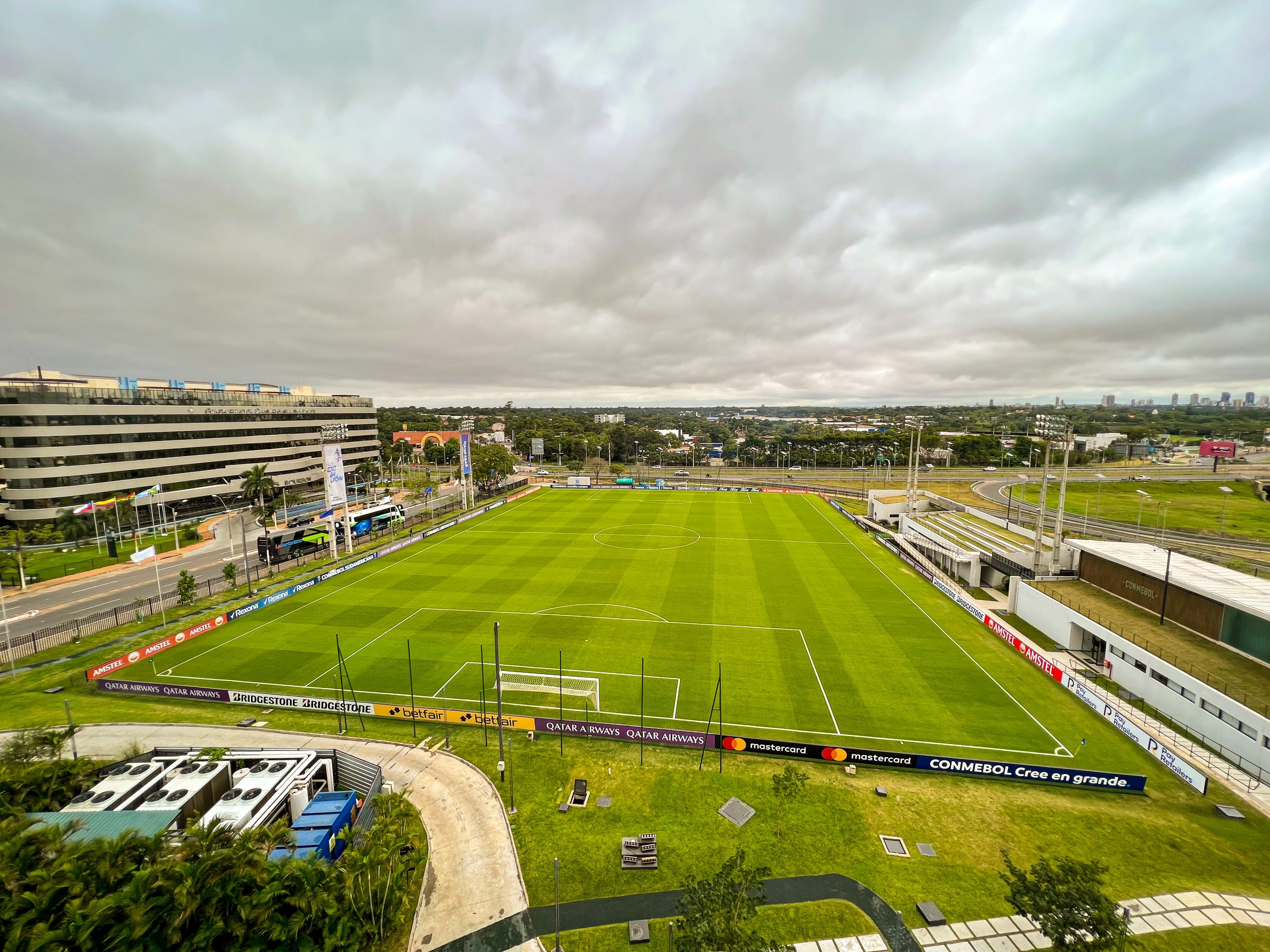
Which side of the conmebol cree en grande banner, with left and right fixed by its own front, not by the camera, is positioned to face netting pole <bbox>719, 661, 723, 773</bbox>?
right

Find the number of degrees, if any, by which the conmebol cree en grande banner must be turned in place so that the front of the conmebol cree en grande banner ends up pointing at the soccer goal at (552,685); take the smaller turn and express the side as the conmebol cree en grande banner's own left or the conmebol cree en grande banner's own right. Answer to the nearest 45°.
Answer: approximately 90° to the conmebol cree en grande banner's own right

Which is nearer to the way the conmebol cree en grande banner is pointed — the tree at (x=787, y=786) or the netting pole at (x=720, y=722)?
the tree

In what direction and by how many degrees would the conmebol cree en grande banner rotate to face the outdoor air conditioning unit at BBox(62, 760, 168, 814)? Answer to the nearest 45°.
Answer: approximately 45° to its right

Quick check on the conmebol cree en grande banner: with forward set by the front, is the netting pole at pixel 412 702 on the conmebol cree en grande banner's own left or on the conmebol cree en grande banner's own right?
on the conmebol cree en grande banner's own right
